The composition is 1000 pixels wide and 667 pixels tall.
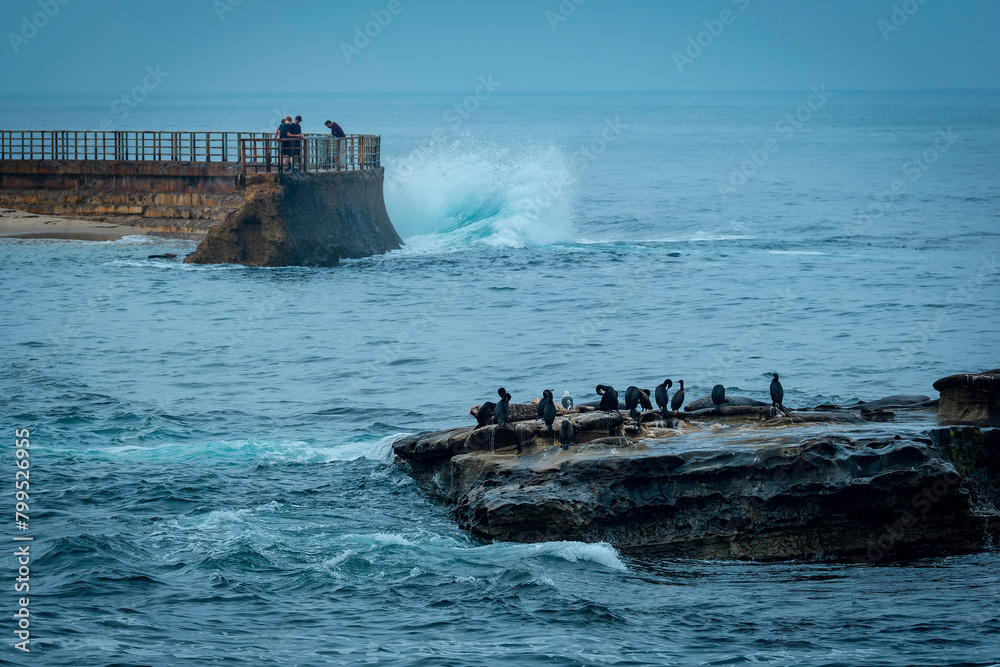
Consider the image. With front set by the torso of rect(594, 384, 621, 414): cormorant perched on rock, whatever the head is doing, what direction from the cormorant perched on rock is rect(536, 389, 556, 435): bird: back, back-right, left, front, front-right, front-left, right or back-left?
front-left

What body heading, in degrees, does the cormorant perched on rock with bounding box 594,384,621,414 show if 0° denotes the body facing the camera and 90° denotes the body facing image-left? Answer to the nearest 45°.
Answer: approximately 90°

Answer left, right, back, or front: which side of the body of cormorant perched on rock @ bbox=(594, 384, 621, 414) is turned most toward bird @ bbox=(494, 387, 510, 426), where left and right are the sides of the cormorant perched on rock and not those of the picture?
front

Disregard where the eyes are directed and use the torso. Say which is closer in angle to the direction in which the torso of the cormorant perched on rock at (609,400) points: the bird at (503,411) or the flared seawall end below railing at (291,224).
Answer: the bird

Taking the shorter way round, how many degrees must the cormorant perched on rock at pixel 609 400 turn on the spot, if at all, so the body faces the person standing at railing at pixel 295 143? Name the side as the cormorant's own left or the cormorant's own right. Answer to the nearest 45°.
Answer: approximately 45° to the cormorant's own right

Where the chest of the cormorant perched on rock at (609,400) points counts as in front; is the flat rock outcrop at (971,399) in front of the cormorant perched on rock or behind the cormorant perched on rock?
behind

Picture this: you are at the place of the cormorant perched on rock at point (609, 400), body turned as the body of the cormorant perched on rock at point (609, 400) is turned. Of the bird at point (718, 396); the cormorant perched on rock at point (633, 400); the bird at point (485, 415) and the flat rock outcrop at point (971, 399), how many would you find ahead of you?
1

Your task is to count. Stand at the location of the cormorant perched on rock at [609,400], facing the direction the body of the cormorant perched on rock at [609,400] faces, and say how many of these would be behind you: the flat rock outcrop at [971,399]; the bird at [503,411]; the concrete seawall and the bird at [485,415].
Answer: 1

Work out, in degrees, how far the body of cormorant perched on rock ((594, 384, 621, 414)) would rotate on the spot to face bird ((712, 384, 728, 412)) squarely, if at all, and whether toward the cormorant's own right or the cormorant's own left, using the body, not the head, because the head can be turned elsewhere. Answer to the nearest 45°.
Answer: approximately 180°

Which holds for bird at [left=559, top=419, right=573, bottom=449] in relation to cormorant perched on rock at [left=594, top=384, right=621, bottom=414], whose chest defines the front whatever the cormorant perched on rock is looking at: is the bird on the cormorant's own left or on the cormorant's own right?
on the cormorant's own left

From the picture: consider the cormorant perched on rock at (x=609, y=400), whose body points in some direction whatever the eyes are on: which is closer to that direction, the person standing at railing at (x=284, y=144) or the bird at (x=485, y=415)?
the bird

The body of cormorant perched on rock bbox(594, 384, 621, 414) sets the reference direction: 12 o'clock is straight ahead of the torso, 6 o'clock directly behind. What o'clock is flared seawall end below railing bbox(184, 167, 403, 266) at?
The flared seawall end below railing is roughly at 2 o'clock from the cormorant perched on rock.

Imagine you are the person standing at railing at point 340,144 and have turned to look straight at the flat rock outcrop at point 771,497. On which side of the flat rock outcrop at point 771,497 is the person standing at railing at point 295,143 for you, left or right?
right

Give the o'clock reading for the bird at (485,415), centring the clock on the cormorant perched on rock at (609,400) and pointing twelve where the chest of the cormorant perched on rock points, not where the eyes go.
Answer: The bird is roughly at 12 o'clock from the cormorant perched on rock.

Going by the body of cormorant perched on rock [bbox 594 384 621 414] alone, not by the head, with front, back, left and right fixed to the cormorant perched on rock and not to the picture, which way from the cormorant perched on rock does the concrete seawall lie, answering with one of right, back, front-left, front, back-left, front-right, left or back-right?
front-right
